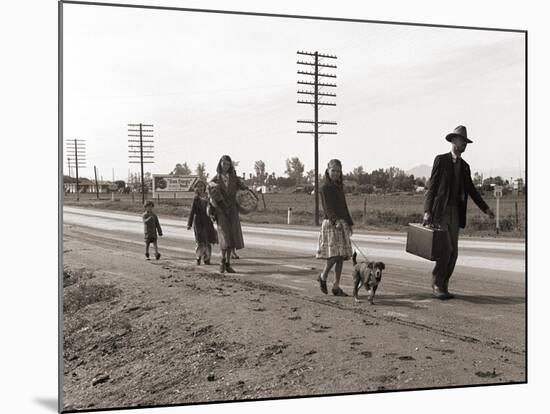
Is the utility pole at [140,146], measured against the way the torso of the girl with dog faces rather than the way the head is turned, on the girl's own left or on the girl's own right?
on the girl's own right

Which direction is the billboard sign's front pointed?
toward the camera

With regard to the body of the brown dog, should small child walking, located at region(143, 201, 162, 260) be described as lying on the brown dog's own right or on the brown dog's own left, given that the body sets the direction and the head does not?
on the brown dog's own right
